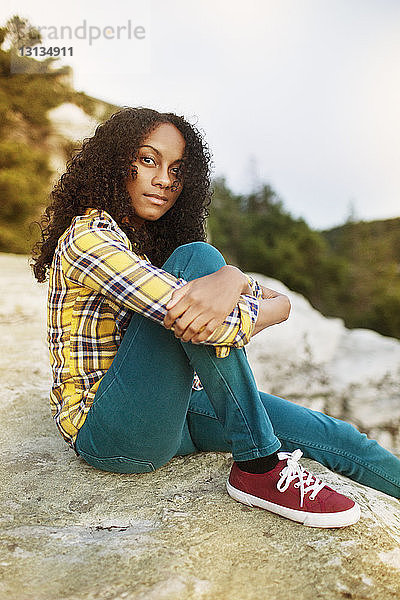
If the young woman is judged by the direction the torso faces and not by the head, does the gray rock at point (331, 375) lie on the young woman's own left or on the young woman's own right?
on the young woman's own left

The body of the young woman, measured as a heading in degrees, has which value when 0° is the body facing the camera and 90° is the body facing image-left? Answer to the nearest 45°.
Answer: approximately 270°
